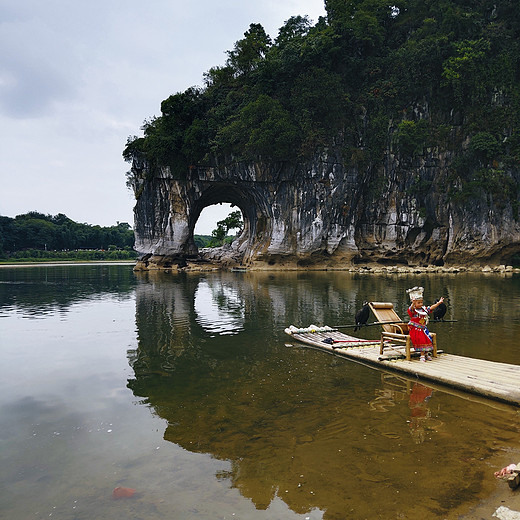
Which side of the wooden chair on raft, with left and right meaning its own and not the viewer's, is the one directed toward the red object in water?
right

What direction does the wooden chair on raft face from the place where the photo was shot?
facing the viewer and to the right of the viewer

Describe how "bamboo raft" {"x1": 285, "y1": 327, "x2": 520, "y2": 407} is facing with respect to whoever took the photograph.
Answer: facing away from the viewer and to the left of the viewer

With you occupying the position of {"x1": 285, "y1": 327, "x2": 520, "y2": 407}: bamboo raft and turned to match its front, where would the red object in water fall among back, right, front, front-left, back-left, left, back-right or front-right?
left
